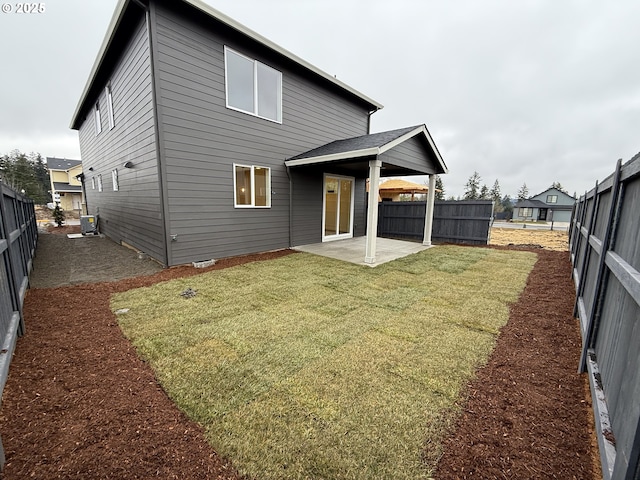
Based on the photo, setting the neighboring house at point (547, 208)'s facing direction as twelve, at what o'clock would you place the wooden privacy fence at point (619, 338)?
The wooden privacy fence is roughly at 12 o'clock from the neighboring house.

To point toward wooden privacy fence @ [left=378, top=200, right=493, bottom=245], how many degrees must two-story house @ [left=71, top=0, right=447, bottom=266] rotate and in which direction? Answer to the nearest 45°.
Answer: approximately 135° to its right

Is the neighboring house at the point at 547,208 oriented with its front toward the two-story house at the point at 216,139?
yes

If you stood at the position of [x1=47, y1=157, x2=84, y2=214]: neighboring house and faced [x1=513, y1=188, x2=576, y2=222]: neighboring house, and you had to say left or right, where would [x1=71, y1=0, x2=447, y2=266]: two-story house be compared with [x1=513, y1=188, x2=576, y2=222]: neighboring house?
right

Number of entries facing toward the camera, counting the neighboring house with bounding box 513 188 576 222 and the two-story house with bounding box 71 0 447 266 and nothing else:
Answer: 1

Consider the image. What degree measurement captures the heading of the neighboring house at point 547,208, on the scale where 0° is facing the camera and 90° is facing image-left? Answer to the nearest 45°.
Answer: approximately 0°

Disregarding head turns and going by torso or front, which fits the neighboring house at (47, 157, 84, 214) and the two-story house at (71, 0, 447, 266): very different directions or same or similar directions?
very different directions

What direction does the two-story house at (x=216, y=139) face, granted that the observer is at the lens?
facing away from the viewer and to the left of the viewer

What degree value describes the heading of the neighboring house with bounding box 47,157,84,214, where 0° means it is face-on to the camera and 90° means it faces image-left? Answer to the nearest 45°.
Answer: approximately 0°

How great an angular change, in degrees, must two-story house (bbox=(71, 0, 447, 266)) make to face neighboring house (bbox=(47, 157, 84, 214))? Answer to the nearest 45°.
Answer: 0° — it already faces it

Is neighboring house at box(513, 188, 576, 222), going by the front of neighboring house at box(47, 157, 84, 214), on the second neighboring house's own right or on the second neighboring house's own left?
on the second neighboring house's own left
